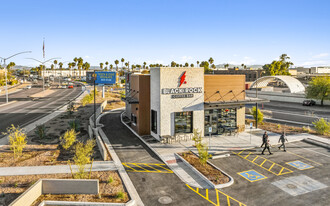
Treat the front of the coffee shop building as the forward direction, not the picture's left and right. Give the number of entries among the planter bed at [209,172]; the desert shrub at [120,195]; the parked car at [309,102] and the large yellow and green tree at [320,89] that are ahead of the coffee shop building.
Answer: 2

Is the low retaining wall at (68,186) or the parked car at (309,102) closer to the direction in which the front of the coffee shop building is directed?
the low retaining wall

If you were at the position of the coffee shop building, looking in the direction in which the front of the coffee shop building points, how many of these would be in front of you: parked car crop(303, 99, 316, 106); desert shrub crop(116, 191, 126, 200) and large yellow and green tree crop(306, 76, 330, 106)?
1

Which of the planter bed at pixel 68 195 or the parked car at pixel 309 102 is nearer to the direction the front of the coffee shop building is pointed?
the planter bed

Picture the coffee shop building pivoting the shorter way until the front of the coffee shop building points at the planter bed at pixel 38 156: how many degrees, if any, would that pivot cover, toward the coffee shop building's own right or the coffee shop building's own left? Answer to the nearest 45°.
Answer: approximately 45° to the coffee shop building's own right

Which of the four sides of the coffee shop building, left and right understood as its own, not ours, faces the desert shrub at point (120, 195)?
front

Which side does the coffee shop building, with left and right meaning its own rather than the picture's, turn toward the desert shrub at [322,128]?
left

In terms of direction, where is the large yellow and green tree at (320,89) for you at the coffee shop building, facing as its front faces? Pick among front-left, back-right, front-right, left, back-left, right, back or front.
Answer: back-left

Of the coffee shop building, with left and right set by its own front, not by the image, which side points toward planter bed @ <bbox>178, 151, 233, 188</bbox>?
front

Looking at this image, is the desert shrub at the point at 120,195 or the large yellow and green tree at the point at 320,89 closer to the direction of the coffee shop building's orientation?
the desert shrub

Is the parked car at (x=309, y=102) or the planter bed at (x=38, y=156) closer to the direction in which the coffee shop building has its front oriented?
the planter bed

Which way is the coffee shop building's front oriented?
toward the camera
